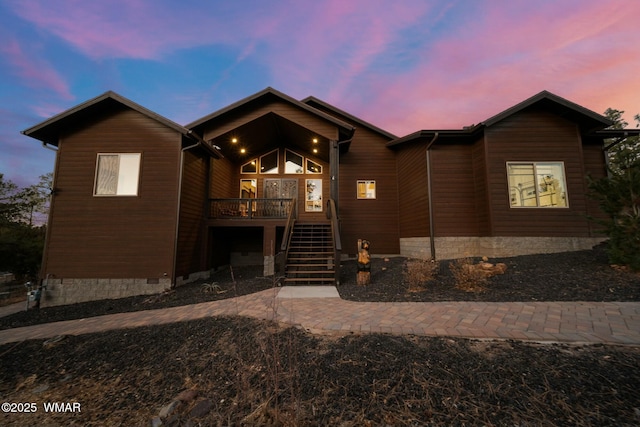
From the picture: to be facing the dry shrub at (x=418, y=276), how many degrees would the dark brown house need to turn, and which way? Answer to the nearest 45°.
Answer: approximately 45° to its left

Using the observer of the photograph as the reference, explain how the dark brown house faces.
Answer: facing the viewer

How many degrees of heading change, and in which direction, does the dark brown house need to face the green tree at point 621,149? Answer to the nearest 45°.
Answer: approximately 90° to its left

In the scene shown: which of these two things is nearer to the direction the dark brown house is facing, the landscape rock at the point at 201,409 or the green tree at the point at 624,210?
the landscape rock

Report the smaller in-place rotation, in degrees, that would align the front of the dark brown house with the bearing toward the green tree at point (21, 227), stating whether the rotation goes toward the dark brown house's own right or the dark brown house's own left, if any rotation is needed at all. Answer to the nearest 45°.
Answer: approximately 135° to the dark brown house's own right

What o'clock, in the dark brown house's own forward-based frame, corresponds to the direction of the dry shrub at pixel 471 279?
The dry shrub is roughly at 10 o'clock from the dark brown house.

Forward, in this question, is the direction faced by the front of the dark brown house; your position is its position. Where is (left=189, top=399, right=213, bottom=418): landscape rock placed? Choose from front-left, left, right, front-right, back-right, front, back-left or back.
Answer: front

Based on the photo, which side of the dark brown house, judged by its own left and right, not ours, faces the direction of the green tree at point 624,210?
left
